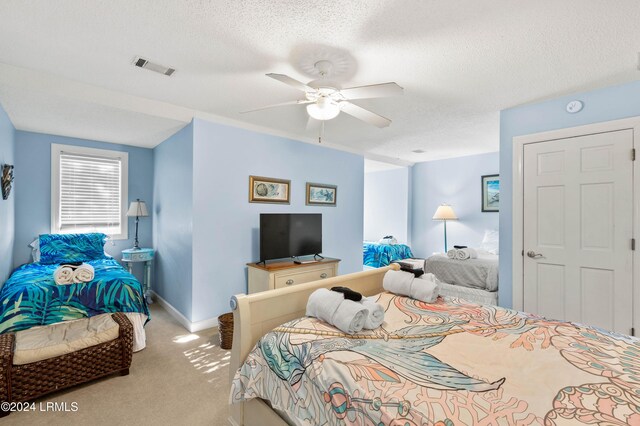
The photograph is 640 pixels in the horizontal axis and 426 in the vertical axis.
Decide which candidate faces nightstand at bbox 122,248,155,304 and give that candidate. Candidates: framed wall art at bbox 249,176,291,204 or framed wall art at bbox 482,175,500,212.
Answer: framed wall art at bbox 482,175,500,212

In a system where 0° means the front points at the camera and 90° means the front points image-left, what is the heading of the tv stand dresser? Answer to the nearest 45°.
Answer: approximately 315°

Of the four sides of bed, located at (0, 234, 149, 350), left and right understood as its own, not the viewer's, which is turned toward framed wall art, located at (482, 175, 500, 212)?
left

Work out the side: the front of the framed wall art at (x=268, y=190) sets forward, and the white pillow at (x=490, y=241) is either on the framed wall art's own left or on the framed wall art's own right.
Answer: on the framed wall art's own left

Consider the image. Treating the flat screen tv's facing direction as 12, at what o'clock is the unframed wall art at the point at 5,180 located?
The unframed wall art is roughly at 4 o'clock from the flat screen tv.

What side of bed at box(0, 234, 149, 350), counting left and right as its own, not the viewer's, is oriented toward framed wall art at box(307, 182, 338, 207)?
left

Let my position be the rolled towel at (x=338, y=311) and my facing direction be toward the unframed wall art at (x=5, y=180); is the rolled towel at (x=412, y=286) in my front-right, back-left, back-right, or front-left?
back-right

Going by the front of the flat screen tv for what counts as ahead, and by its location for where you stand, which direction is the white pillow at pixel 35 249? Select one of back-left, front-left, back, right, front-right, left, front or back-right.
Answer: back-right

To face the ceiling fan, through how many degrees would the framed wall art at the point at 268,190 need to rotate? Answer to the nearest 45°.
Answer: approximately 45° to its right

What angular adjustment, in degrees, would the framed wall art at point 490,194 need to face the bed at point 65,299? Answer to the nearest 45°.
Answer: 0° — it already faces it

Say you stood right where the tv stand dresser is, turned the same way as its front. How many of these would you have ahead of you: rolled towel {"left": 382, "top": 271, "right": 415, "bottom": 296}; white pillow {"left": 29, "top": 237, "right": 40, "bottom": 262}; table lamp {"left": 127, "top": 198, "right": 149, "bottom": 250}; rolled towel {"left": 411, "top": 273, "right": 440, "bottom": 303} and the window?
2

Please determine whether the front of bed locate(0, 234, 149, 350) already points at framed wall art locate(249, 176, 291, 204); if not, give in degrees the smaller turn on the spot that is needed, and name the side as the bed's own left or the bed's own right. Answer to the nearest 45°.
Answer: approximately 90° to the bed's own left
